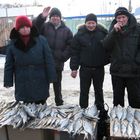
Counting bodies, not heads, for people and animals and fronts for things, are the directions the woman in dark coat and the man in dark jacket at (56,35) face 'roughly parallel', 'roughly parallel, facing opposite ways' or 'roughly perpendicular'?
roughly parallel

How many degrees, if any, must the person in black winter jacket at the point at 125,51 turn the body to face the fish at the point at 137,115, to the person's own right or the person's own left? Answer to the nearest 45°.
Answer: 0° — they already face it

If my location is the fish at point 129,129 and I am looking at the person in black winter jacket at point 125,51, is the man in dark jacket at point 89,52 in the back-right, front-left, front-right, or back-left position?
front-left

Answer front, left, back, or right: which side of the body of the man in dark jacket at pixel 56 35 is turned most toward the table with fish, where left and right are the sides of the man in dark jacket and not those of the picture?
front

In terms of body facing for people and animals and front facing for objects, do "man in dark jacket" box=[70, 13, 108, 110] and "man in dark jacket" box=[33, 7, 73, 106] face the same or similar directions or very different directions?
same or similar directions

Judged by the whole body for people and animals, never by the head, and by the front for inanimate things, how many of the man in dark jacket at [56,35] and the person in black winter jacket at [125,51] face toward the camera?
2

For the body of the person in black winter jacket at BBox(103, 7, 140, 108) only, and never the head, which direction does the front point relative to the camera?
toward the camera

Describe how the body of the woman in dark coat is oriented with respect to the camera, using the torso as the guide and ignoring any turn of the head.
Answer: toward the camera

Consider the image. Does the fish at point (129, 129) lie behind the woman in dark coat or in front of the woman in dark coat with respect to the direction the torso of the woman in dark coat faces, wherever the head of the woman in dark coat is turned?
in front

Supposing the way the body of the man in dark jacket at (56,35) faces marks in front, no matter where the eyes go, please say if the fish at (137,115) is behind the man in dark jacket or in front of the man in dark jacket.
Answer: in front

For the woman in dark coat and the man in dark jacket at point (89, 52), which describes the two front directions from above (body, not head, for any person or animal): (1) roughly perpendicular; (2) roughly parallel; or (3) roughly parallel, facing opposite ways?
roughly parallel

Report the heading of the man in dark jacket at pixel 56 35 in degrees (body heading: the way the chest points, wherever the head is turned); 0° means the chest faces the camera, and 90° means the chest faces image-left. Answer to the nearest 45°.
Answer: approximately 0°

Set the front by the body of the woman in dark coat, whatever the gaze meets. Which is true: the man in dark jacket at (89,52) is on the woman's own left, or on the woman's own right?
on the woman's own left

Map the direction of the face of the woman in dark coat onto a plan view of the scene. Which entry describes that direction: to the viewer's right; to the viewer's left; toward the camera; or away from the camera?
toward the camera

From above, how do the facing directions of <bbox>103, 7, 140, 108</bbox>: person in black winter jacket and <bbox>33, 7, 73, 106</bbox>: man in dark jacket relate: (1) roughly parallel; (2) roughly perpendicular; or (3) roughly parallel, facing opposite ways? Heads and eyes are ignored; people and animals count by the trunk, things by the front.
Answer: roughly parallel
